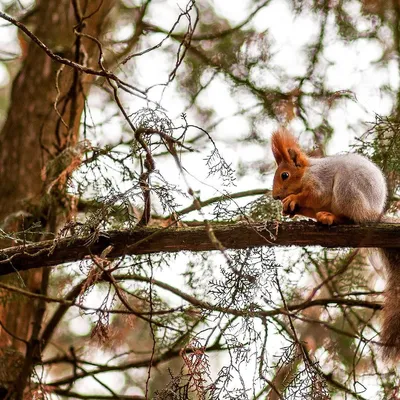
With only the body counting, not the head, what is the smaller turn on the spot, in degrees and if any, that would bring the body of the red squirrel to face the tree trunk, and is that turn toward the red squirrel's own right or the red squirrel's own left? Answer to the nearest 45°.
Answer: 0° — it already faces it

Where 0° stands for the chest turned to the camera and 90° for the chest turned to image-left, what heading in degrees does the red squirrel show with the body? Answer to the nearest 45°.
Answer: approximately 90°
